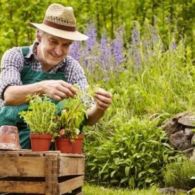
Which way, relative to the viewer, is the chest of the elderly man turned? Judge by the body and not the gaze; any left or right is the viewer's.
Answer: facing the viewer and to the right of the viewer

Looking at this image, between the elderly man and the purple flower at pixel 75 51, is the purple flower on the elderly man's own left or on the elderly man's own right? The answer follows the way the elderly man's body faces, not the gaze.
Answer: on the elderly man's own left

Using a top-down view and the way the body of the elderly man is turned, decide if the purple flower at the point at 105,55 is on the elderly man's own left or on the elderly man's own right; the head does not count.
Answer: on the elderly man's own left

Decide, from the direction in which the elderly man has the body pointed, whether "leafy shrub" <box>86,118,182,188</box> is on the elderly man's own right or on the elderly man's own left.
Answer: on the elderly man's own left

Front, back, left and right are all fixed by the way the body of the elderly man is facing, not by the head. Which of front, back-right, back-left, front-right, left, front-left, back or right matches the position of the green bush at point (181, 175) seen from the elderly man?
left
